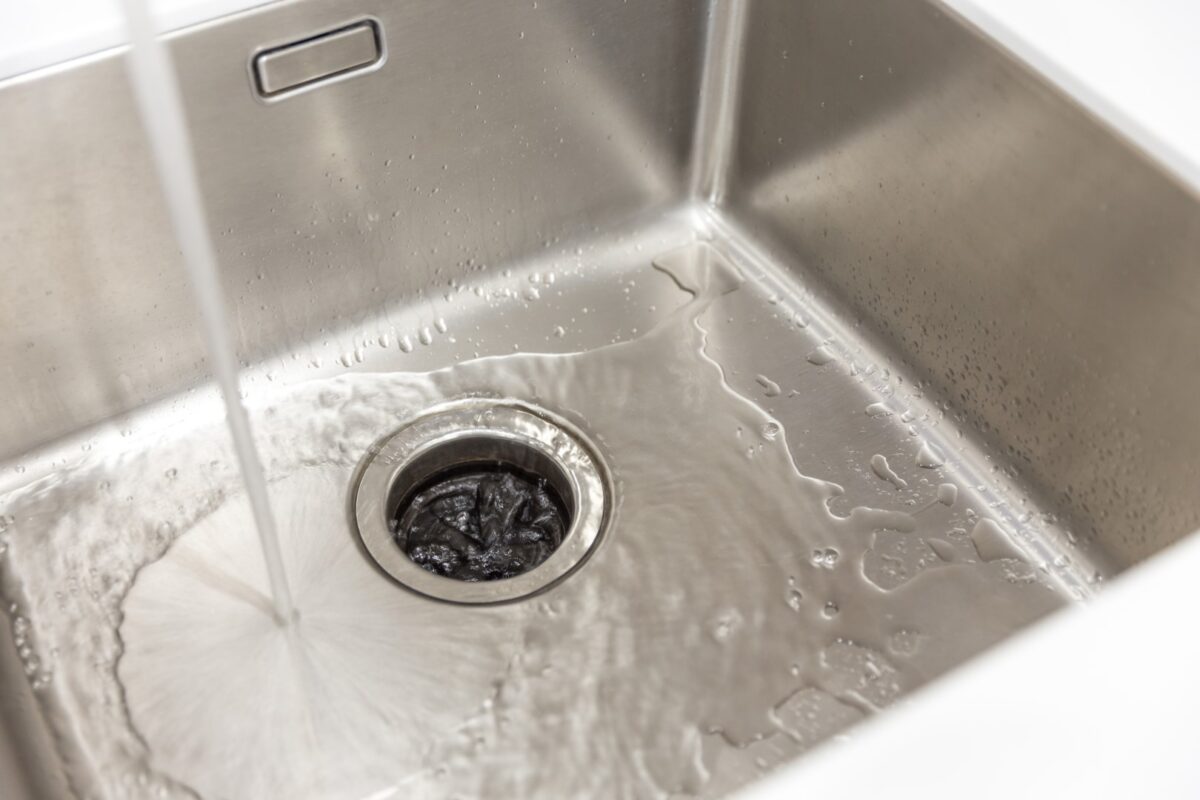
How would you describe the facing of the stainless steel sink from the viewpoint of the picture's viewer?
facing the viewer and to the right of the viewer

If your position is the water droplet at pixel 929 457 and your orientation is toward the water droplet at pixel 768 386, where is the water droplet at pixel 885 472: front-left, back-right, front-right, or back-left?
front-left

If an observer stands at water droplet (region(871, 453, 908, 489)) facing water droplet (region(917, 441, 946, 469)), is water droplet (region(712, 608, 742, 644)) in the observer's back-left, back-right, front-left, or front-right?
back-right
